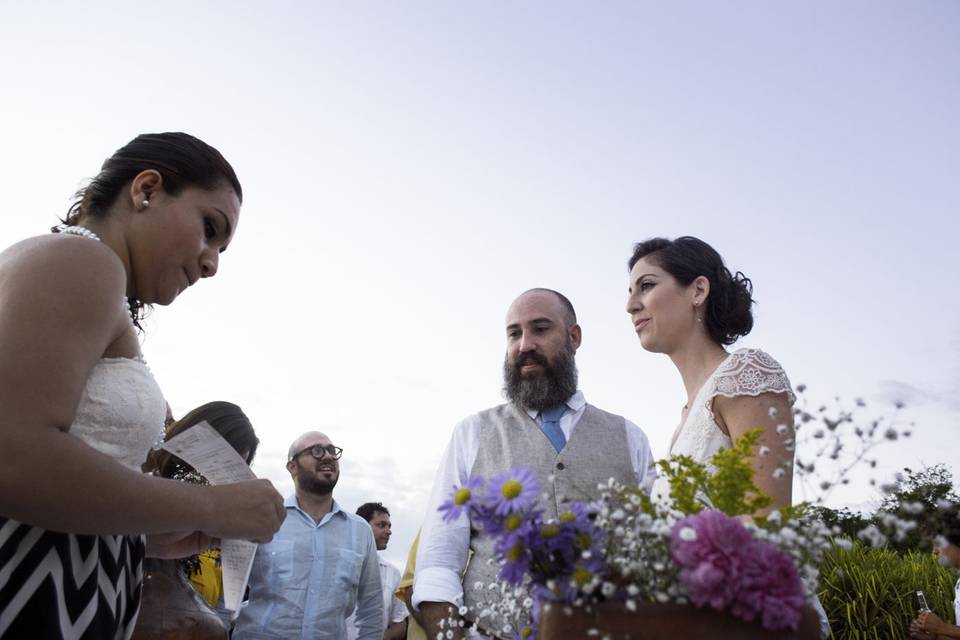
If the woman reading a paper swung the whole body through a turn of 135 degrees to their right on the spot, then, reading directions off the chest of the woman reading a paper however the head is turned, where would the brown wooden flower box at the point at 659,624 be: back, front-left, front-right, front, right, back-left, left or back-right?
left

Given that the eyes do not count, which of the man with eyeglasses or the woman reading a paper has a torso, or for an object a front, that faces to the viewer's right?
the woman reading a paper

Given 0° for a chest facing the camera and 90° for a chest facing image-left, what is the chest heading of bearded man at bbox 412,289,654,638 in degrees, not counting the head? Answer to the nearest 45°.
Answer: approximately 0°

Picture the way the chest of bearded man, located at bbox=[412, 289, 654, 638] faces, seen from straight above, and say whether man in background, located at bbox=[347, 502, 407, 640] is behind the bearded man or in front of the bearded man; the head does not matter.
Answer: behind

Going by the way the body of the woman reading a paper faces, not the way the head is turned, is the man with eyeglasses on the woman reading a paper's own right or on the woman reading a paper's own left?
on the woman reading a paper's own left

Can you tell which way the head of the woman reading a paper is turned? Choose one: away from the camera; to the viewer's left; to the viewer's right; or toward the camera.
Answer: to the viewer's right

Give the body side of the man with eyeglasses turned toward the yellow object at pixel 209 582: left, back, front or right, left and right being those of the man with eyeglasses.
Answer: right

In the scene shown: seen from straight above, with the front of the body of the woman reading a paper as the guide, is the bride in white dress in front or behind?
in front

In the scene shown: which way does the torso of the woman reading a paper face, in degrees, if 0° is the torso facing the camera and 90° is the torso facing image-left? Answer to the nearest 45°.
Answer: approximately 270°

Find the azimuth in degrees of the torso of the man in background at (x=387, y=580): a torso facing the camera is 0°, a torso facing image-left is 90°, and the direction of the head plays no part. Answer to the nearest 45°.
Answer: approximately 315°
